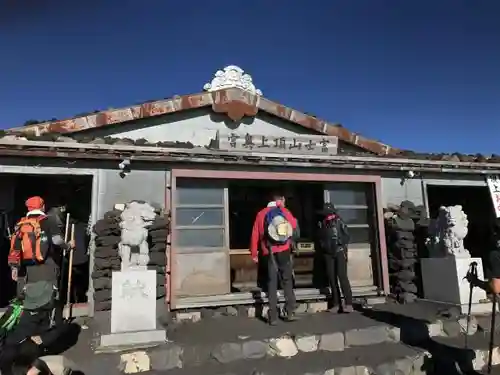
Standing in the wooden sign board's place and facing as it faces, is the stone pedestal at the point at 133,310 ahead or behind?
ahead

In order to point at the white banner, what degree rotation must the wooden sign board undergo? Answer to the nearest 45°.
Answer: approximately 90° to its left

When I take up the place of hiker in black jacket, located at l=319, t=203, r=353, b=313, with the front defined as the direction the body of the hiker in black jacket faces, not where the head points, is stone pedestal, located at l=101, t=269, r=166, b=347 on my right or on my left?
on my right

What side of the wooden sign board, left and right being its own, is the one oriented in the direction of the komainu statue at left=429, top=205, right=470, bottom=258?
left

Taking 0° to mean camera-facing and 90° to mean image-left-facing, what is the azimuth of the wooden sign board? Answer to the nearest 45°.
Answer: approximately 0°

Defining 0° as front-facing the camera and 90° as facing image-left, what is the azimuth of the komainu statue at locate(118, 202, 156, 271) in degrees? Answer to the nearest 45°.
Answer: approximately 315°

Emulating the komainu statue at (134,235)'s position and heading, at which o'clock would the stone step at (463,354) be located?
The stone step is roughly at 11 o'clock from the komainu statue.
